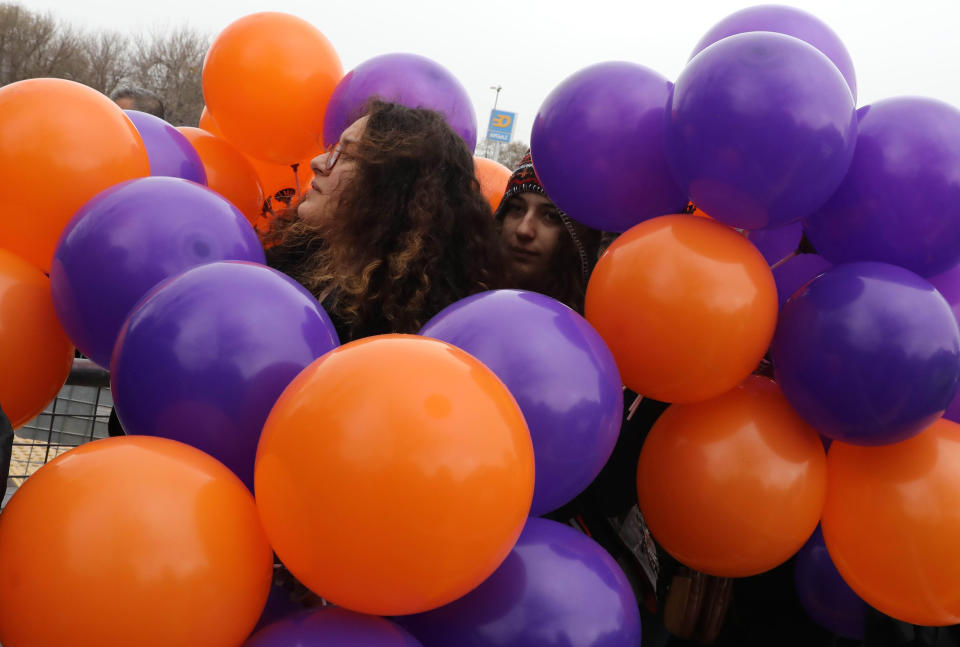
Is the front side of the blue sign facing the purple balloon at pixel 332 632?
yes

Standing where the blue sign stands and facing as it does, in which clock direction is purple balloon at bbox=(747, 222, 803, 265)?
The purple balloon is roughly at 12 o'clock from the blue sign.

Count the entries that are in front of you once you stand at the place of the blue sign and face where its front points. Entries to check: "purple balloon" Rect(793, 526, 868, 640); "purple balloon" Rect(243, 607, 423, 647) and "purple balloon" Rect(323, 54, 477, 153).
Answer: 3

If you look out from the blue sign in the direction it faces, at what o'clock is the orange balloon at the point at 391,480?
The orange balloon is roughly at 12 o'clock from the blue sign.

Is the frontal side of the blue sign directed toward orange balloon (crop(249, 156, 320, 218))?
yes

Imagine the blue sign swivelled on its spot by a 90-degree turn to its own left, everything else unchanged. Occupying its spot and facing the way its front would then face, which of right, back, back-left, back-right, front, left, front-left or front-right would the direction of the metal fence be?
right

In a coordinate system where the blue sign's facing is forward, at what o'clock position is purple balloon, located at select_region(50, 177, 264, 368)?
The purple balloon is roughly at 12 o'clock from the blue sign.

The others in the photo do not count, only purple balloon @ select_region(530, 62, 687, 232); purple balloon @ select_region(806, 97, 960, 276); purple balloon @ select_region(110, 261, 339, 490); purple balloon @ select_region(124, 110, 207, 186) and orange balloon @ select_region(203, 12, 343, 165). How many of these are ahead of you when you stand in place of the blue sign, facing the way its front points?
5

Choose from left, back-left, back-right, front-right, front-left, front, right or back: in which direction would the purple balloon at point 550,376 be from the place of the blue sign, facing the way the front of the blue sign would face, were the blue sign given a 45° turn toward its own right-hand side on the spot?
front-left

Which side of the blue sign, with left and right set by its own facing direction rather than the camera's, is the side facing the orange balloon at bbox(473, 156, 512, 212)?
front

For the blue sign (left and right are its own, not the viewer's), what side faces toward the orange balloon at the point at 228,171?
front

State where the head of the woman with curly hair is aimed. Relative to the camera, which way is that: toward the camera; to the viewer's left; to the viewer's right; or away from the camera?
to the viewer's left

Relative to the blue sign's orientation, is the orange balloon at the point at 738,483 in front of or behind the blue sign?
in front

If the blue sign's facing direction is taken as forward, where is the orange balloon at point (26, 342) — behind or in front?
in front

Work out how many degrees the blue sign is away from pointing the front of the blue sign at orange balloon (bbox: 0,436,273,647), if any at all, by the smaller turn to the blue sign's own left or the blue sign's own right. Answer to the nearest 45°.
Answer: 0° — it already faces it

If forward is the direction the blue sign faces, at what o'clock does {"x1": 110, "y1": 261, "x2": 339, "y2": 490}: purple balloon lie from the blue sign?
The purple balloon is roughly at 12 o'clock from the blue sign.

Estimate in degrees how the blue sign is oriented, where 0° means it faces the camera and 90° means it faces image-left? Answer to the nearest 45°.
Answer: approximately 0°

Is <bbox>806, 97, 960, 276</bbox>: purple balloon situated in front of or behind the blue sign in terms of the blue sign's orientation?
in front
